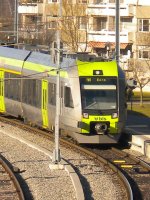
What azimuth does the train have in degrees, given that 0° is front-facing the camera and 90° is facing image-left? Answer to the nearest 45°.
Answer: approximately 315°

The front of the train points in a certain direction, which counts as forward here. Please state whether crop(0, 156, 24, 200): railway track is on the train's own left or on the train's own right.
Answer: on the train's own right
